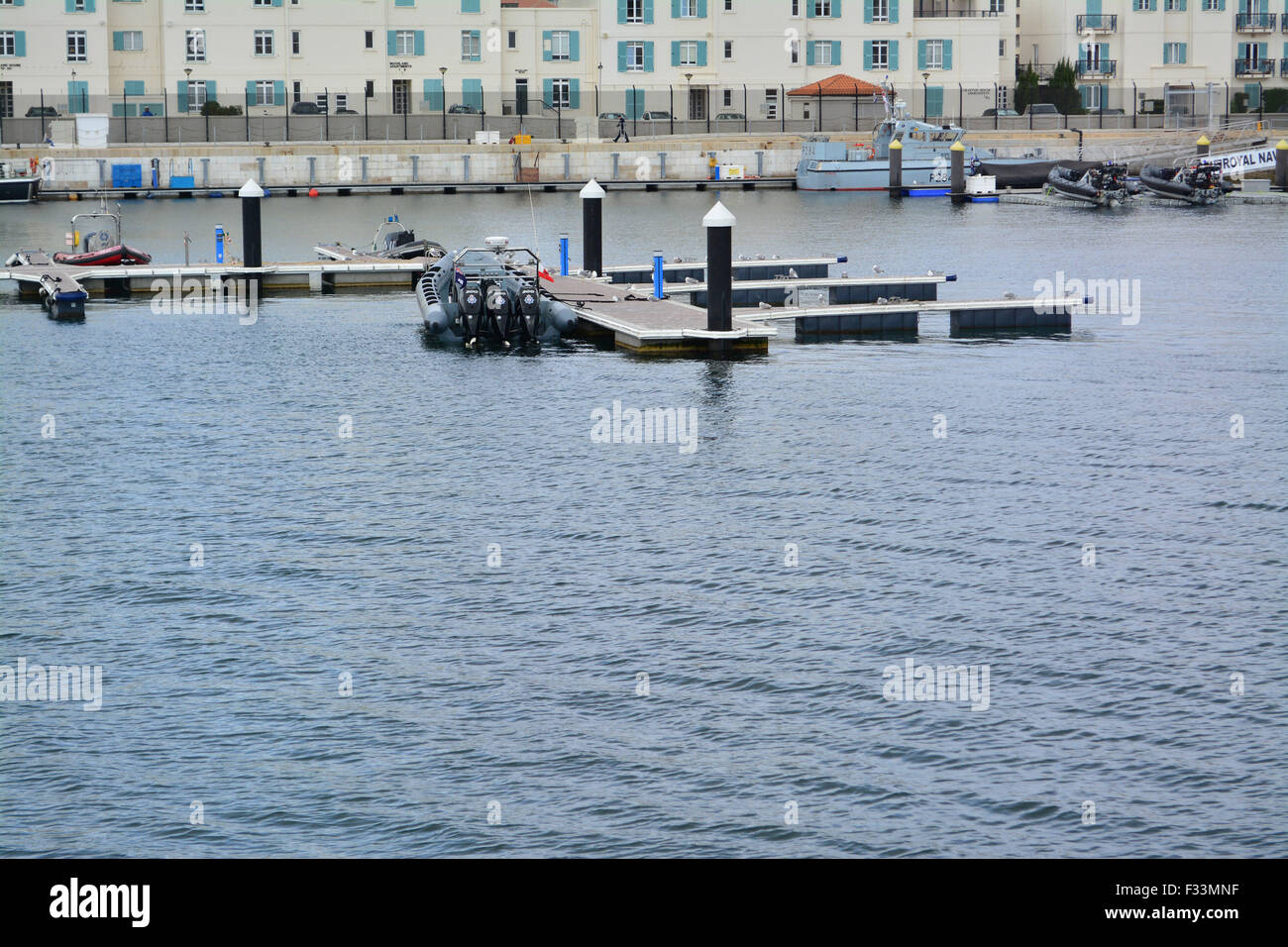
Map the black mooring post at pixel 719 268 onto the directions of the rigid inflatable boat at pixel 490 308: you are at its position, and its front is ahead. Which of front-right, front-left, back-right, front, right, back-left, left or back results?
back-right

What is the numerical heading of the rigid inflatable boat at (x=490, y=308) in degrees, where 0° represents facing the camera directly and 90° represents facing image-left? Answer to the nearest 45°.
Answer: approximately 180°
